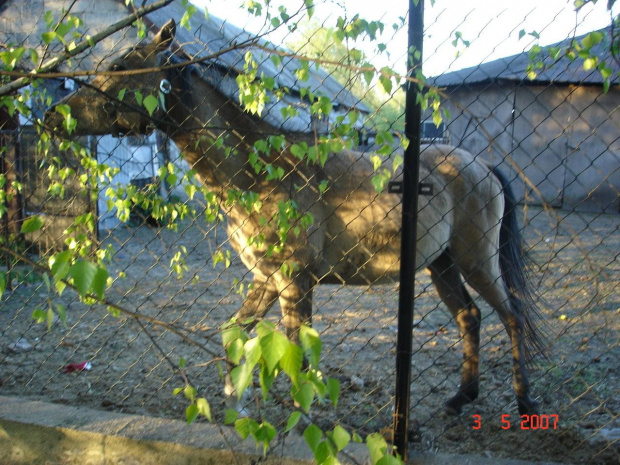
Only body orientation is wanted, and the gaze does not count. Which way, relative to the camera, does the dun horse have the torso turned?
to the viewer's left

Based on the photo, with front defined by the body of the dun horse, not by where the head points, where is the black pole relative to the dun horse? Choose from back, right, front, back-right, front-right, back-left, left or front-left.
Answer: left
